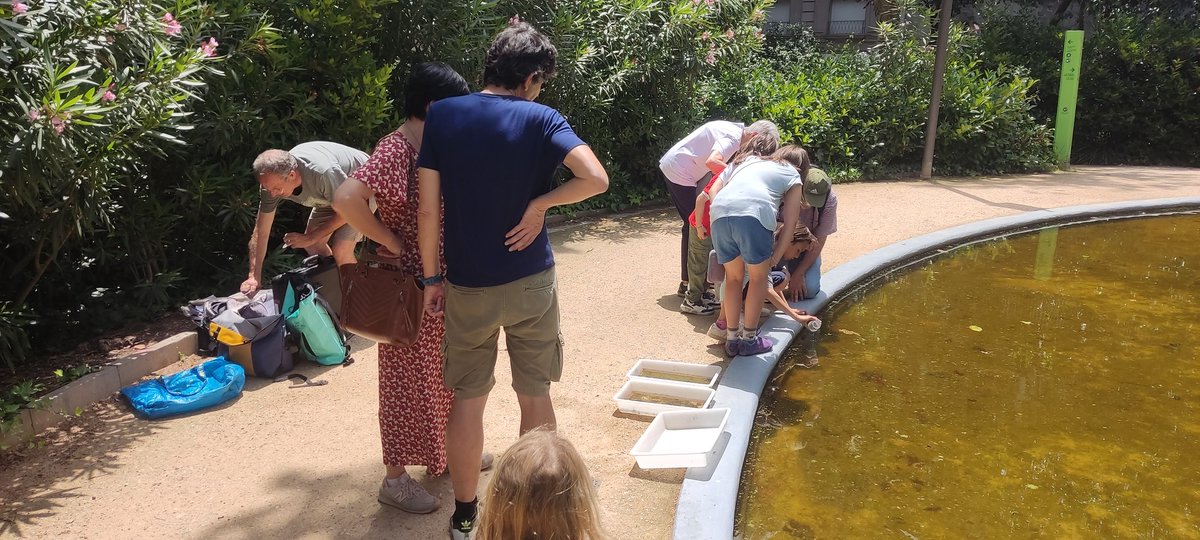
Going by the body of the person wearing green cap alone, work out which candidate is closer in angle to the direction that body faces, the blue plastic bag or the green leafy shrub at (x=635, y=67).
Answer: the blue plastic bag

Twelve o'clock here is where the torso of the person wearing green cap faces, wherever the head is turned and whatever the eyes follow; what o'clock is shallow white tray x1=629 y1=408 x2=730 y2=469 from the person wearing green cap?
The shallow white tray is roughly at 11 o'clock from the person wearing green cap.

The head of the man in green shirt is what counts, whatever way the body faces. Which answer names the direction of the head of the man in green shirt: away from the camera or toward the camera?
toward the camera

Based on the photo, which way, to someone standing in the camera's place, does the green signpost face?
facing the viewer

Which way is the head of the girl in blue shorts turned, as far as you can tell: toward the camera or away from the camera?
away from the camera

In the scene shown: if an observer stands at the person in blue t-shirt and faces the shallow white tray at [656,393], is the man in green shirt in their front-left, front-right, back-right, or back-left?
front-left

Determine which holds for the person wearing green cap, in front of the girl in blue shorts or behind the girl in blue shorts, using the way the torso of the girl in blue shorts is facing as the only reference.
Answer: in front

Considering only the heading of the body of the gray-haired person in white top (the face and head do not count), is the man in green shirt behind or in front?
behind

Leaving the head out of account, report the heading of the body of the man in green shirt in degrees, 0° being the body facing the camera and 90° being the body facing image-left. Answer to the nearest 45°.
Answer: approximately 45°

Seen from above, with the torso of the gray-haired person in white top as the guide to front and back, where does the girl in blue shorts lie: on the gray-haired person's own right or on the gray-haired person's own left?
on the gray-haired person's own right

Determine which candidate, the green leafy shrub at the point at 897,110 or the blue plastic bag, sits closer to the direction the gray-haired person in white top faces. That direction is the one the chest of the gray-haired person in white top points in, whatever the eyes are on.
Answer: the green leafy shrub

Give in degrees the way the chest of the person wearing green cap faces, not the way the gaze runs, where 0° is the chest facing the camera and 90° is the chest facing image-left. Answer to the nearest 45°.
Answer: approximately 45°

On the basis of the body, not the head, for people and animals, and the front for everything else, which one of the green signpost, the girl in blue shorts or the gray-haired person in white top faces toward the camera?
the green signpost

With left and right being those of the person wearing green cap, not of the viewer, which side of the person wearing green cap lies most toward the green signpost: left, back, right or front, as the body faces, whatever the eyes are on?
back

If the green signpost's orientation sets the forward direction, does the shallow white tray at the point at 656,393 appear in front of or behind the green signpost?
in front

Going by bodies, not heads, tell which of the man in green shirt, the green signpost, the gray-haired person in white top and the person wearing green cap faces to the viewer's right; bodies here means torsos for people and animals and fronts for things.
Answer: the gray-haired person in white top

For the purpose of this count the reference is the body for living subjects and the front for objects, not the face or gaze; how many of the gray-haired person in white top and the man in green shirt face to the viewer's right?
1
